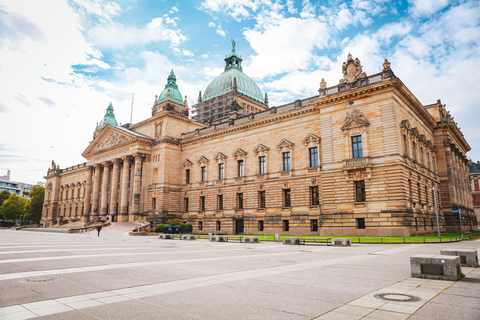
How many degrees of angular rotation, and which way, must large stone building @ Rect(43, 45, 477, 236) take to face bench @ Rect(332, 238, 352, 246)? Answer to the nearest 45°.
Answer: approximately 45° to its left

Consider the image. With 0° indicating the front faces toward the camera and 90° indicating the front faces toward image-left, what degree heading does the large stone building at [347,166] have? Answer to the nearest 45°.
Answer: approximately 45°
